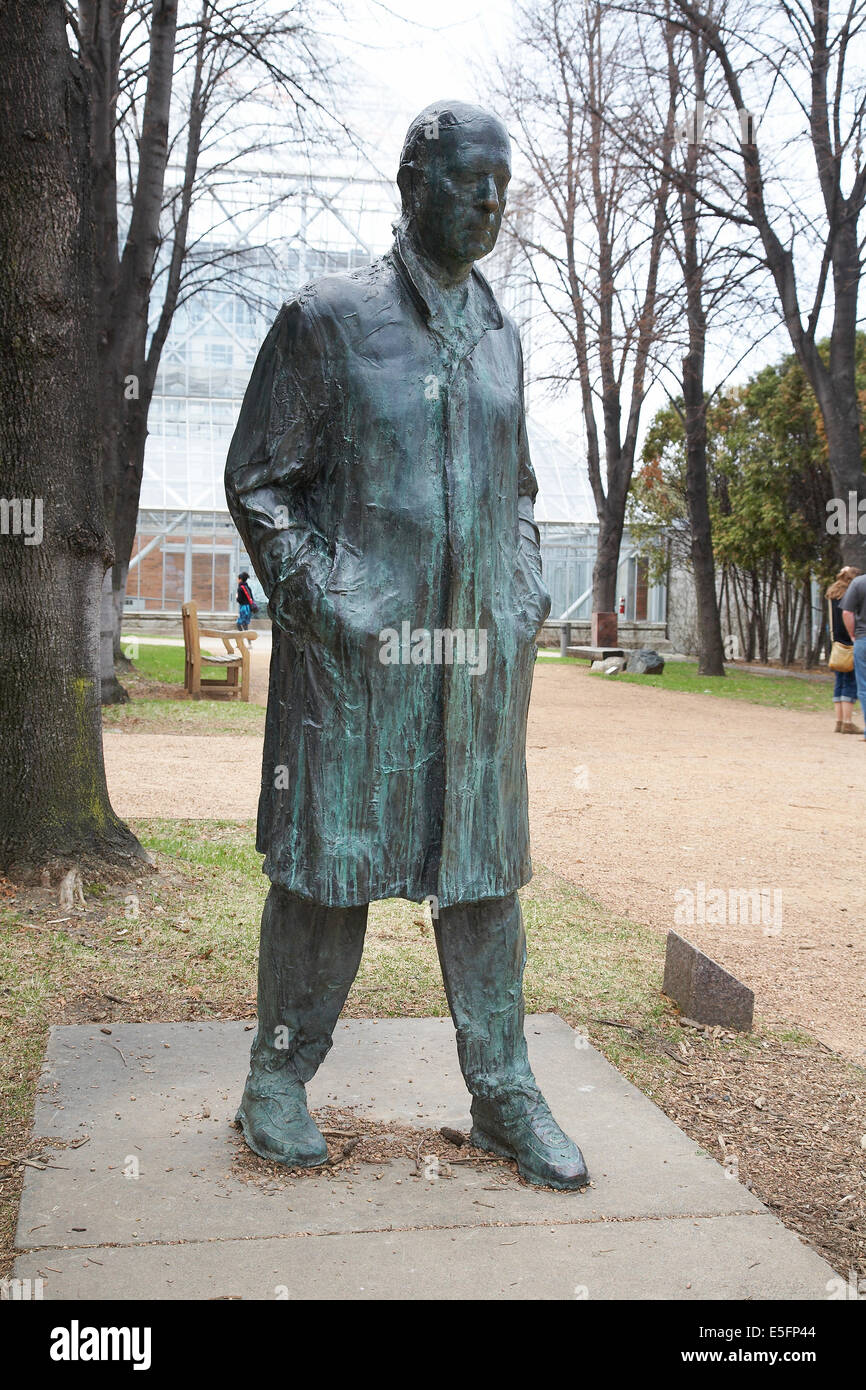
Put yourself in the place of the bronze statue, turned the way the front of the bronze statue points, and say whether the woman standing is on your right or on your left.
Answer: on your left

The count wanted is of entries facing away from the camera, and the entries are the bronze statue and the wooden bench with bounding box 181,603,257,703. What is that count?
0

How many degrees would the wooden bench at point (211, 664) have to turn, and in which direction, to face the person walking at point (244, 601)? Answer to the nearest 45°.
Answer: approximately 90° to its left

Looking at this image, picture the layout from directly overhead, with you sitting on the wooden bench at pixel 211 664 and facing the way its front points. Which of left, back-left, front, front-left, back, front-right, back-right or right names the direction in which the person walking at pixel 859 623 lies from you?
front-right

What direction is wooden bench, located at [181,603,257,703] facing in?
to the viewer's right

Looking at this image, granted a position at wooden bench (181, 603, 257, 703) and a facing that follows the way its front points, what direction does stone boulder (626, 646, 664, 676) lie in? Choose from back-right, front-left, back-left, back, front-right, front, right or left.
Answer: front-left

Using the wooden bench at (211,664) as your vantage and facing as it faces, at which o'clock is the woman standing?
The woman standing is roughly at 1 o'clock from the wooden bench.

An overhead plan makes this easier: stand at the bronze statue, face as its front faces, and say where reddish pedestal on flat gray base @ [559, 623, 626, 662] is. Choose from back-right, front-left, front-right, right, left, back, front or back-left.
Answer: back-left

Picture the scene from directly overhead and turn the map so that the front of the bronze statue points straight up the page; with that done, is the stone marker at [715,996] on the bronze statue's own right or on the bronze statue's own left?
on the bronze statue's own left

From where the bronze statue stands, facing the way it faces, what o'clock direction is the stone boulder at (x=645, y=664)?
The stone boulder is roughly at 8 o'clock from the bronze statue.

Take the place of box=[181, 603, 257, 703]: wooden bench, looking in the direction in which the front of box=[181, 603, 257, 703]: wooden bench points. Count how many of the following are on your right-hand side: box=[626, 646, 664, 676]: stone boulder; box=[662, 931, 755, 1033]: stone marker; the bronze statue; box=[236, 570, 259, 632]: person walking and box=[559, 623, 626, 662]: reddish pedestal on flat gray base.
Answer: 2

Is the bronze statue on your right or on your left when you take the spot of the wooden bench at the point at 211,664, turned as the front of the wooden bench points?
on your right
